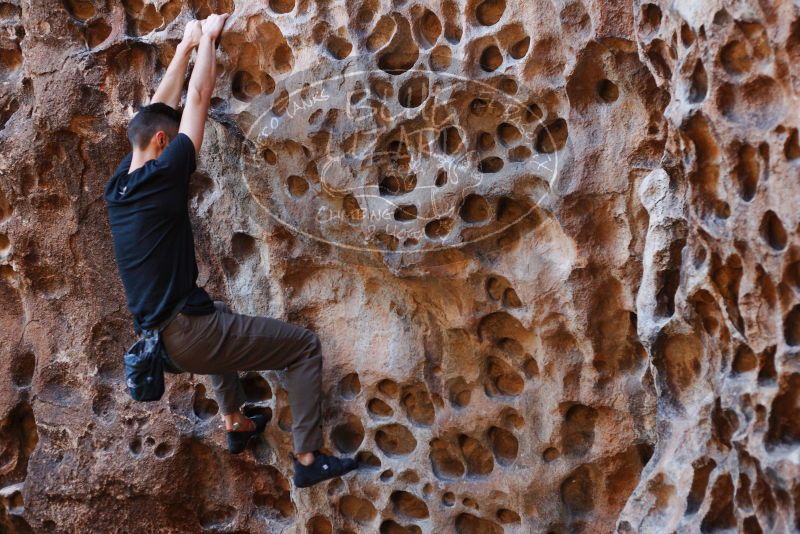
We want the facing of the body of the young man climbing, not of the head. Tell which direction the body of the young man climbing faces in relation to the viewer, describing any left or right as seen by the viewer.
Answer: facing away from the viewer and to the right of the viewer

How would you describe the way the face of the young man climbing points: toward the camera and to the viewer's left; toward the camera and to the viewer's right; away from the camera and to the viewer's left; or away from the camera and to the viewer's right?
away from the camera and to the viewer's right
